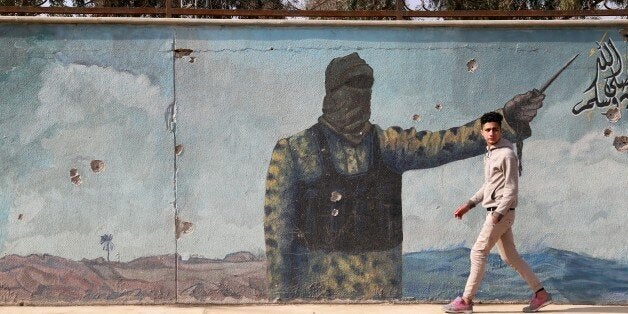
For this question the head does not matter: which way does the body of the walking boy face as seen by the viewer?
to the viewer's left
